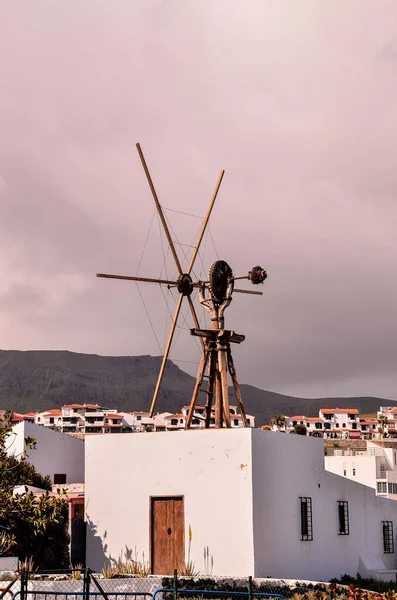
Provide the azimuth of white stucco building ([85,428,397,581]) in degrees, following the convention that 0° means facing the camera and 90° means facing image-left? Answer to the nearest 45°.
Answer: approximately 45°

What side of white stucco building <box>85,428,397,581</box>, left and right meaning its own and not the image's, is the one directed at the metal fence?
front
